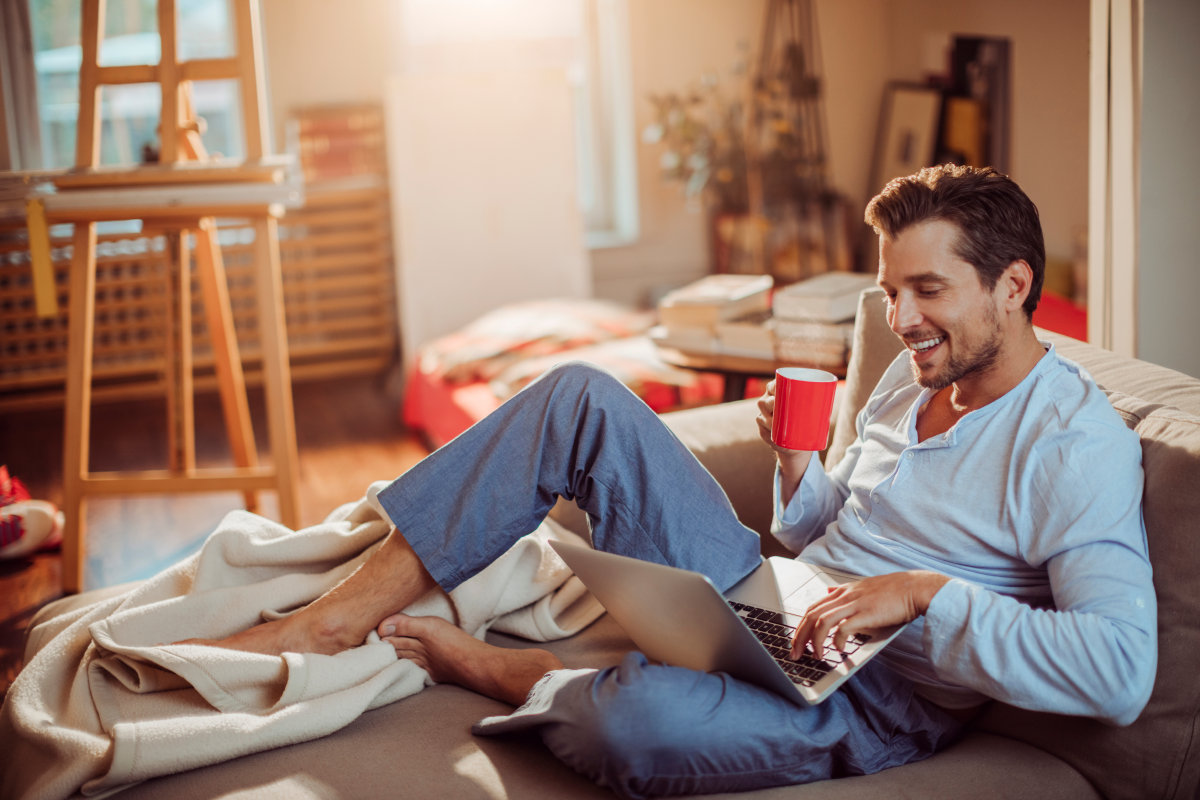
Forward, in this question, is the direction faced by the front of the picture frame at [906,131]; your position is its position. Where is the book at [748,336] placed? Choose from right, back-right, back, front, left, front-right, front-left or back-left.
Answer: front

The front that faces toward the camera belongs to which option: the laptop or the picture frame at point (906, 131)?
the picture frame

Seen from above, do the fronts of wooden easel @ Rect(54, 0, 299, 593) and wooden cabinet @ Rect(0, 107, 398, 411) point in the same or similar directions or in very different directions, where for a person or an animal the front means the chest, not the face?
same or similar directions

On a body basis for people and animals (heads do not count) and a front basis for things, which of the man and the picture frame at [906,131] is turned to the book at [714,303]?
the picture frame

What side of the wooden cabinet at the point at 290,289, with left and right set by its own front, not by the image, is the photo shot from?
front

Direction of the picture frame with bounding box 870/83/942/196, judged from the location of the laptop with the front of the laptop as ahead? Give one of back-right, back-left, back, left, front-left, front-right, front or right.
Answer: front-left

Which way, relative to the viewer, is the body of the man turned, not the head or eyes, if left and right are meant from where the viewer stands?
facing the viewer and to the left of the viewer

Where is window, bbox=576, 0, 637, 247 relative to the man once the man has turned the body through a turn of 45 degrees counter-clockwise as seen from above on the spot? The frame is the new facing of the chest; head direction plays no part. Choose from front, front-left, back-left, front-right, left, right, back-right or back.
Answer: back

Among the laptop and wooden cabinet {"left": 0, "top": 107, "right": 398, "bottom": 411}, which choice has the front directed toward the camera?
the wooden cabinet

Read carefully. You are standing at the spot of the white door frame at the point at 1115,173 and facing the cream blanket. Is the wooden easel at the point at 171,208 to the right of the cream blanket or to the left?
right

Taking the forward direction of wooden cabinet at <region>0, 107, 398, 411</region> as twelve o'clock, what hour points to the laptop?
The laptop is roughly at 12 o'clock from the wooden cabinet.

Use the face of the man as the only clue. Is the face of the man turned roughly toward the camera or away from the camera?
toward the camera

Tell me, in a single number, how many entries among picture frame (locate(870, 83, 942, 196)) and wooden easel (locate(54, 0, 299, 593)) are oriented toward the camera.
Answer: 2

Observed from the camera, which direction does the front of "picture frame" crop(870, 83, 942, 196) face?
facing the viewer
